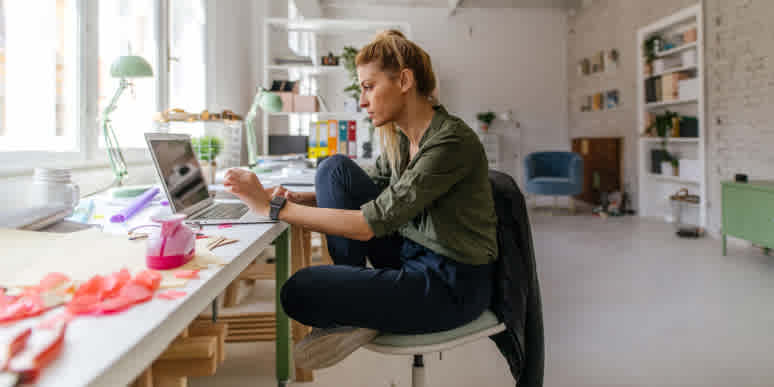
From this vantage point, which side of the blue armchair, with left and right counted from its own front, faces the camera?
front

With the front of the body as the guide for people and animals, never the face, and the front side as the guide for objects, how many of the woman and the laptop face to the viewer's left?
1

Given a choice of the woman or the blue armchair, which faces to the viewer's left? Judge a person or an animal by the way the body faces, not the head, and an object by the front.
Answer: the woman

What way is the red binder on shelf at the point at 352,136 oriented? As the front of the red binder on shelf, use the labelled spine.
toward the camera

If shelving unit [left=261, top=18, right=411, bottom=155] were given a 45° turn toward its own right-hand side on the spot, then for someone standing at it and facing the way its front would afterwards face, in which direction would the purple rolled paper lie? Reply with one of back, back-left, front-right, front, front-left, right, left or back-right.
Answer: front-left

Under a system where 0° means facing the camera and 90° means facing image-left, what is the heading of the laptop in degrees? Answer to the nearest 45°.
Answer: approximately 315°

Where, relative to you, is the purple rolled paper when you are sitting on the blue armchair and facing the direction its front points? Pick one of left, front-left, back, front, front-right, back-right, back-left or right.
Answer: front

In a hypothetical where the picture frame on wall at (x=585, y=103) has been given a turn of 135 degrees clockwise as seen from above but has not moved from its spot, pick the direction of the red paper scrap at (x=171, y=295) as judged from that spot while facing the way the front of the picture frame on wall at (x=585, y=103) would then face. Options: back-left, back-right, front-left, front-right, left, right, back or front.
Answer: back

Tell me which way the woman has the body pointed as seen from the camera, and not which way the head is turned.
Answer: to the viewer's left

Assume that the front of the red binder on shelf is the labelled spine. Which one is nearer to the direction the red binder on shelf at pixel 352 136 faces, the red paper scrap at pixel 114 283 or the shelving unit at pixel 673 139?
the red paper scrap

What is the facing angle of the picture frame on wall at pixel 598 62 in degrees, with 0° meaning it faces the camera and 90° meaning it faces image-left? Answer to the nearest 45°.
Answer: approximately 45°

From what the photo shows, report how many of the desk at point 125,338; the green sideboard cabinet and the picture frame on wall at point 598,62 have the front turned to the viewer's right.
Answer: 1

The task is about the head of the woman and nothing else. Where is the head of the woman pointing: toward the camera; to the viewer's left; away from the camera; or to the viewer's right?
to the viewer's left

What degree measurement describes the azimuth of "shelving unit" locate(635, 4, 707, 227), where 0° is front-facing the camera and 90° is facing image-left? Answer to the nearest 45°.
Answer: approximately 45°

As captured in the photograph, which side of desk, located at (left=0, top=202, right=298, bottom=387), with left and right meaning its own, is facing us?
right

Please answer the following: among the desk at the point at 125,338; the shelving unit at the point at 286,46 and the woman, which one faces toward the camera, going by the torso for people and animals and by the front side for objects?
the shelving unit

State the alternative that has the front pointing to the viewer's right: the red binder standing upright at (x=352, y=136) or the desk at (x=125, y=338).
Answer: the desk

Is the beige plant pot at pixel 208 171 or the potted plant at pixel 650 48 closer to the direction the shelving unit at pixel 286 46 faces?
the beige plant pot

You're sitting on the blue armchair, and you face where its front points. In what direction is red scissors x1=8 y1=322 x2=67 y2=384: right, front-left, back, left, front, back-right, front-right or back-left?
front
